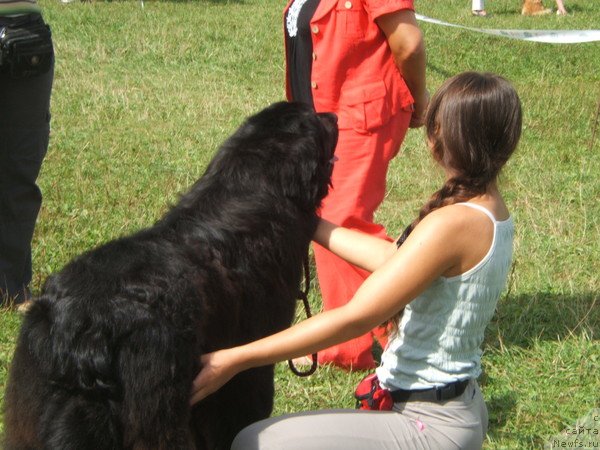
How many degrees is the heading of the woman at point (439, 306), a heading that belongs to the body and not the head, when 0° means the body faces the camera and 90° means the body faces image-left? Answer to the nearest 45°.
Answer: approximately 90°

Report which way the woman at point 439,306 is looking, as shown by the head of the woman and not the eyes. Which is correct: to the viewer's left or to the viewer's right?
to the viewer's left

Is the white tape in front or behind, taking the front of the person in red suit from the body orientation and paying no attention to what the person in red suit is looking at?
behind

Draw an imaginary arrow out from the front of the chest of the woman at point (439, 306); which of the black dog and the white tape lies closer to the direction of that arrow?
the black dog

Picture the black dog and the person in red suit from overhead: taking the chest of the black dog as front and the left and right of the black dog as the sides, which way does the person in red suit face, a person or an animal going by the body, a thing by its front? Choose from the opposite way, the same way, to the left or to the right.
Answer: the opposite way

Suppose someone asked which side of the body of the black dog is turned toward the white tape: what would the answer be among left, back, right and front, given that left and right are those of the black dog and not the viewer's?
front

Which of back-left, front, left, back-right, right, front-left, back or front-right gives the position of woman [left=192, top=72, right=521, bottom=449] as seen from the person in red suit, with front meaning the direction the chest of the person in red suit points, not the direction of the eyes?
front-left

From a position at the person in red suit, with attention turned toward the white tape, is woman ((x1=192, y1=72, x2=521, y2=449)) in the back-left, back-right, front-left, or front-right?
back-right

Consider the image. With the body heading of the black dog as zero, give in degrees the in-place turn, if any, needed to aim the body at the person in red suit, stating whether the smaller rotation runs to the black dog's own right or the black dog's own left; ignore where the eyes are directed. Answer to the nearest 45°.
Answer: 0° — it already faces them

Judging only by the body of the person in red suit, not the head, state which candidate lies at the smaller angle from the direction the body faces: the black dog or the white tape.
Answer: the black dog

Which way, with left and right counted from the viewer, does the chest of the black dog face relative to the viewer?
facing away from the viewer and to the right of the viewer

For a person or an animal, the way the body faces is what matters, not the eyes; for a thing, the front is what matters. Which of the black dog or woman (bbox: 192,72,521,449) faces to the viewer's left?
the woman
